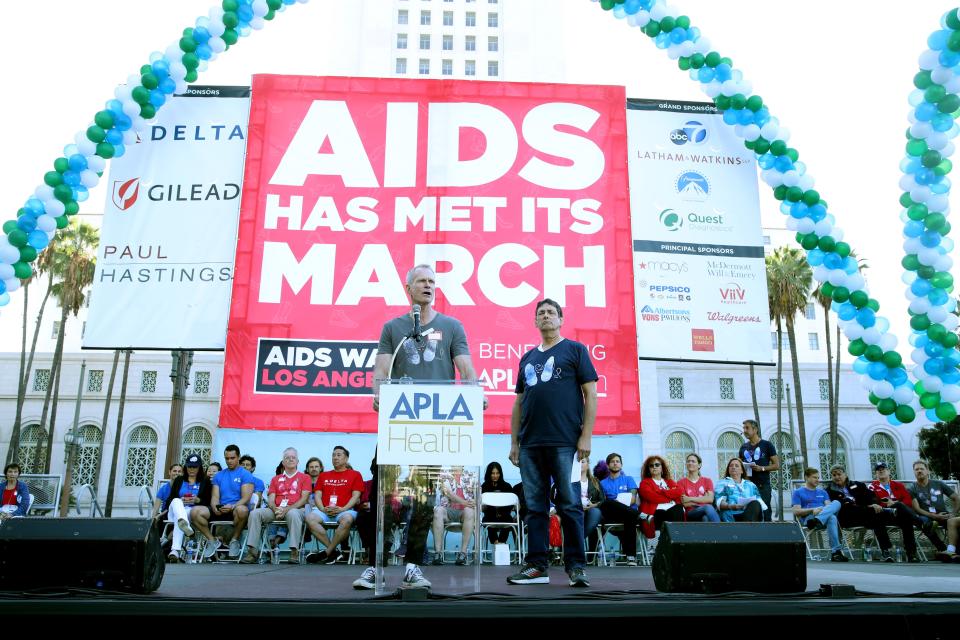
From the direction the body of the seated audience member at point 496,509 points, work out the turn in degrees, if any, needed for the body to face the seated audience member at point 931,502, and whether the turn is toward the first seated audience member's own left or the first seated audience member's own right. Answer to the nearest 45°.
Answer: approximately 90° to the first seated audience member's own left

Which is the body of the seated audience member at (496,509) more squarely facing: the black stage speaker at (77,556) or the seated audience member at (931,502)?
the black stage speaker

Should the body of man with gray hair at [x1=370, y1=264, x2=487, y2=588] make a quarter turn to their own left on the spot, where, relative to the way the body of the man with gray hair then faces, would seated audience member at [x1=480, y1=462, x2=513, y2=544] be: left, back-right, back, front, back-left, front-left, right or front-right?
left

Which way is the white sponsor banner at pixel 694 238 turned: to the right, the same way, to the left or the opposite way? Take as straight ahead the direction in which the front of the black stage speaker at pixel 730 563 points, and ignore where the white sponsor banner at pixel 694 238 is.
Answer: the opposite way

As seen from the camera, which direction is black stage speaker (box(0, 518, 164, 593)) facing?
away from the camera

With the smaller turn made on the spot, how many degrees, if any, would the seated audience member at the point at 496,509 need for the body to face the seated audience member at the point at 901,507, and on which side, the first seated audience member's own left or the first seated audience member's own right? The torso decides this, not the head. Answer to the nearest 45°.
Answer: approximately 90° to the first seated audience member's own left
